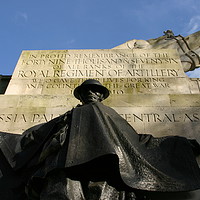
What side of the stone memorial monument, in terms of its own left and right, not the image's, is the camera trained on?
front

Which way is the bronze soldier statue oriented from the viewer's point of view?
toward the camera
